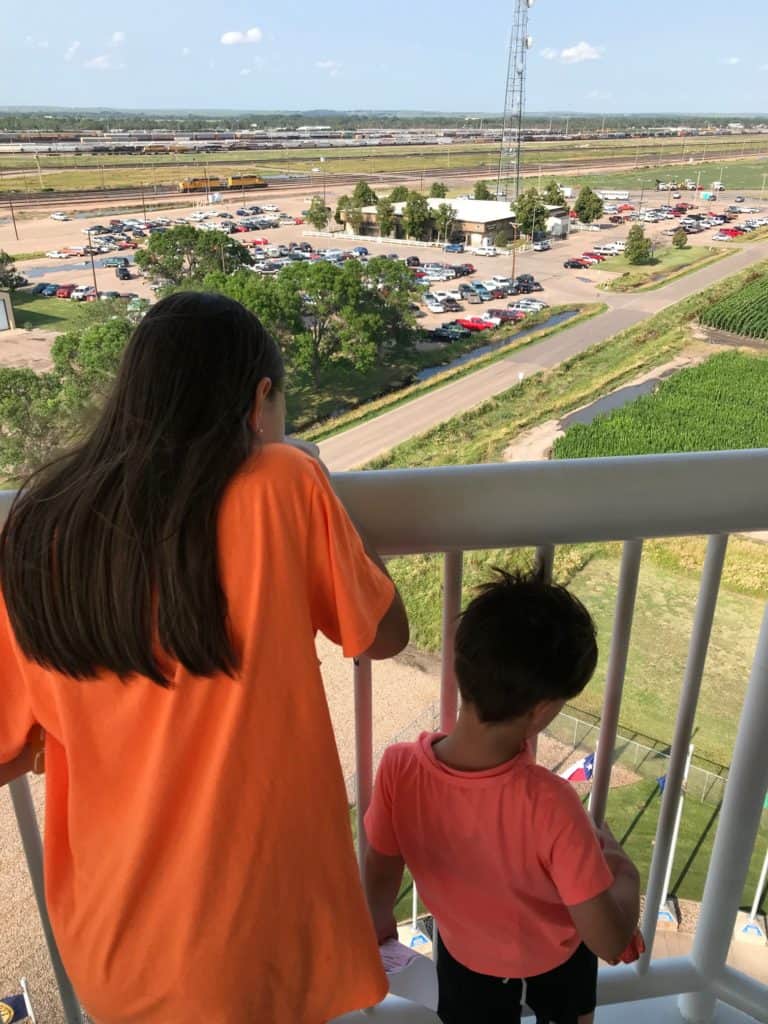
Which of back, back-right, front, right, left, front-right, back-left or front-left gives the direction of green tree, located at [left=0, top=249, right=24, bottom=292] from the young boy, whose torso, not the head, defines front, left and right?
front-left

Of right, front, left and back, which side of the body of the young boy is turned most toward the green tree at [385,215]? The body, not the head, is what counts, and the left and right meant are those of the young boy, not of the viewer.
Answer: front

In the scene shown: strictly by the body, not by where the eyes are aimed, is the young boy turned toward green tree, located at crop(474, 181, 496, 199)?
yes

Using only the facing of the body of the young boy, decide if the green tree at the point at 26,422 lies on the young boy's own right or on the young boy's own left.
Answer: on the young boy's own left

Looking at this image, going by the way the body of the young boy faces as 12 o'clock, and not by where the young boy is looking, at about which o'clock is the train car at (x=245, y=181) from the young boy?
The train car is roughly at 11 o'clock from the young boy.

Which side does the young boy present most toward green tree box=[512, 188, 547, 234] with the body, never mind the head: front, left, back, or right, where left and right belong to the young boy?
front

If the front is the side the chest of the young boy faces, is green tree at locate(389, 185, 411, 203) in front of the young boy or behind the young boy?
in front

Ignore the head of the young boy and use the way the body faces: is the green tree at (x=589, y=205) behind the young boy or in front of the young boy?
in front

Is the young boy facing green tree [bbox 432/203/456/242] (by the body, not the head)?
yes

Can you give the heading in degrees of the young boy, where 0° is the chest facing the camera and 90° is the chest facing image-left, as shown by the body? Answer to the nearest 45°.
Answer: approximately 180°
